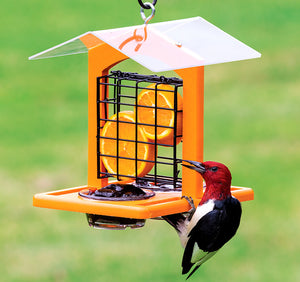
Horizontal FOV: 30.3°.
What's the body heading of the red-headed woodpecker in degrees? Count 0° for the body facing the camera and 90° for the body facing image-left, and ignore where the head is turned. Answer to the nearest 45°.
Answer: approximately 90°

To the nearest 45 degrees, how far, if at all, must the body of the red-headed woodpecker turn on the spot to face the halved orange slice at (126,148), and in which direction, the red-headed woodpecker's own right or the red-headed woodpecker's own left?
0° — it already faces it
